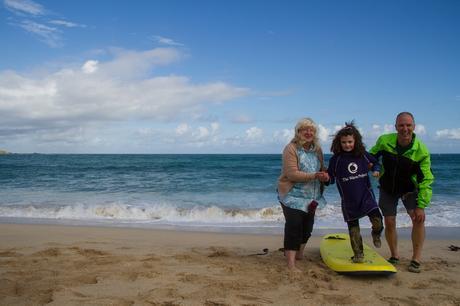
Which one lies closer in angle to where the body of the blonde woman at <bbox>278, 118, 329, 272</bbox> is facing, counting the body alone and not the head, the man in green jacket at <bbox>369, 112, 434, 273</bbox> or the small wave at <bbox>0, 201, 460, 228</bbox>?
the man in green jacket

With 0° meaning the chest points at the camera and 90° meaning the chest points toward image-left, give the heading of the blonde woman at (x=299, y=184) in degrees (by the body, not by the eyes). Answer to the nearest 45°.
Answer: approximately 315°

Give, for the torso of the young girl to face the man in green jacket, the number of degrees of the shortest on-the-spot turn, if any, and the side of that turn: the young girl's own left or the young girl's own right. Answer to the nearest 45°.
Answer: approximately 135° to the young girl's own left

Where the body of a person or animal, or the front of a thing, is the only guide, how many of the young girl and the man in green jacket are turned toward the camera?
2

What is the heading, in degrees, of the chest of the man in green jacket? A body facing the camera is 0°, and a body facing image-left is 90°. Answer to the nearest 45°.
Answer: approximately 0°

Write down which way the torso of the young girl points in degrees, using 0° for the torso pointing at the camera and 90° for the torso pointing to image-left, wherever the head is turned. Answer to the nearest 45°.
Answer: approximately 0°
